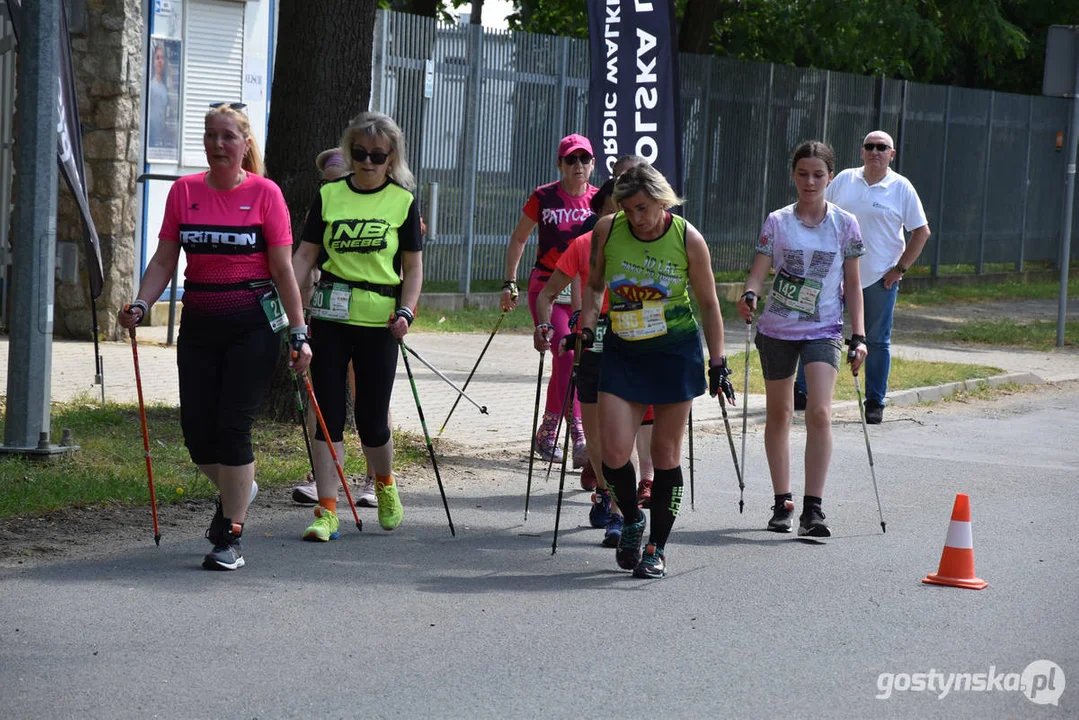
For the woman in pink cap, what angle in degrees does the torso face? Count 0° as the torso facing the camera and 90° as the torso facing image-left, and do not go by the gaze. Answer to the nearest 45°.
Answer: approximately 0°

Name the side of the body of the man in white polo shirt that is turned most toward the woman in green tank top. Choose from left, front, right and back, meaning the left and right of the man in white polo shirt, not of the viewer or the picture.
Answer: front

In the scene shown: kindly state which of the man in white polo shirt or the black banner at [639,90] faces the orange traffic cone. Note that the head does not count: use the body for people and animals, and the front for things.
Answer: the man in white polo shirt

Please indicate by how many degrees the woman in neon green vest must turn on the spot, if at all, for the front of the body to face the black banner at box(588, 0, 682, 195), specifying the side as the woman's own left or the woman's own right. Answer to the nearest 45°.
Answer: approximately 180°

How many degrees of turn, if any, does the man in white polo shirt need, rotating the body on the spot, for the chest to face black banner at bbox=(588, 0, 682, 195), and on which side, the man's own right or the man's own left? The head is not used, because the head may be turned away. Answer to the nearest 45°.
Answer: approximately 90° to the man's own right

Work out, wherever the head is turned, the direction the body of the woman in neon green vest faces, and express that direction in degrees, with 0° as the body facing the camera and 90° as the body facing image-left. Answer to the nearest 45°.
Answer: approximately 0°

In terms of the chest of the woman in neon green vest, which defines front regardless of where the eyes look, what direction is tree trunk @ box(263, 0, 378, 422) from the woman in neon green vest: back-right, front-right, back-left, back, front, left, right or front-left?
back

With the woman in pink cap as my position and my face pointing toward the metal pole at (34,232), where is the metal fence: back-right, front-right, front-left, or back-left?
back-right
